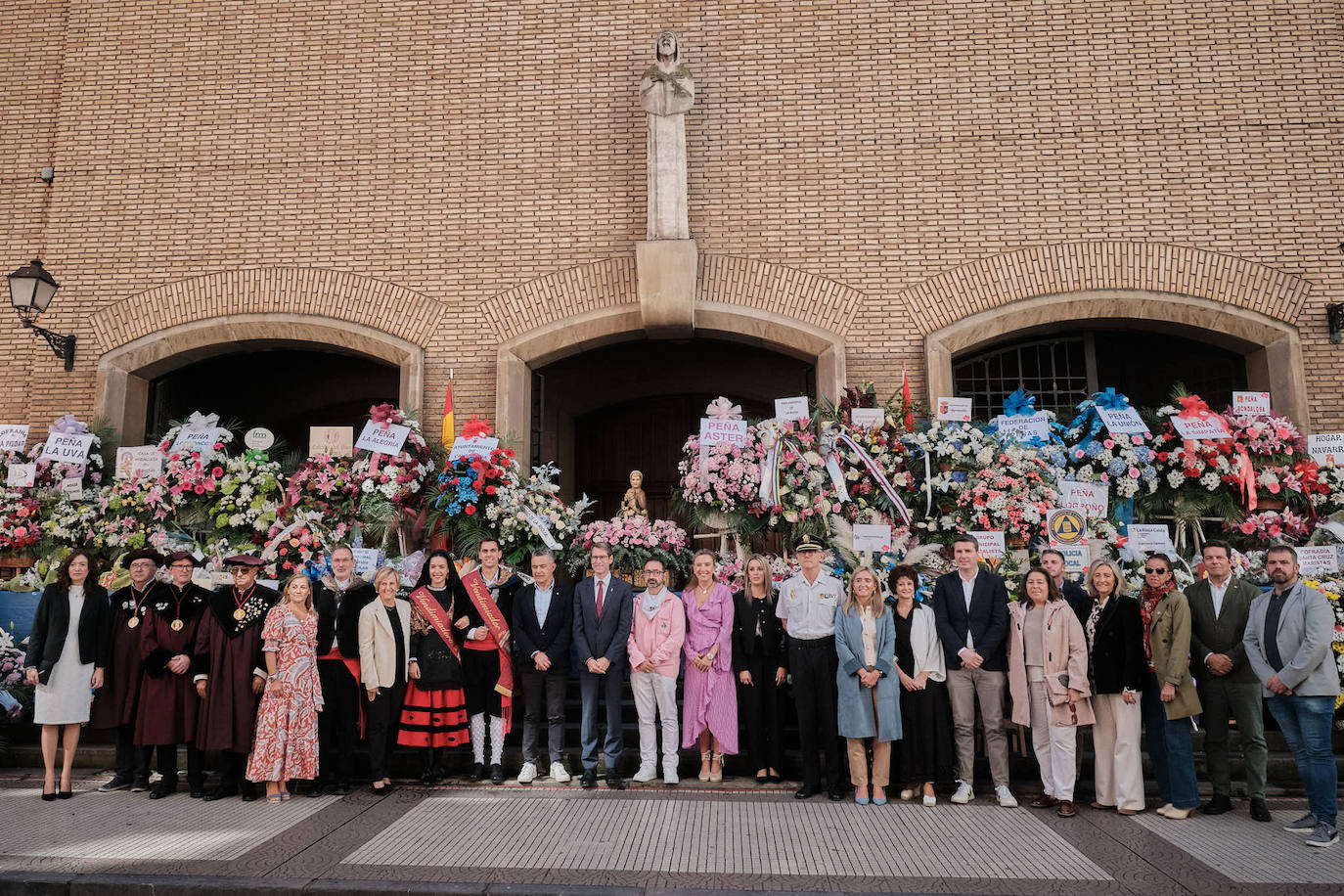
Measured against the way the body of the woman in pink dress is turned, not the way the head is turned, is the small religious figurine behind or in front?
behind

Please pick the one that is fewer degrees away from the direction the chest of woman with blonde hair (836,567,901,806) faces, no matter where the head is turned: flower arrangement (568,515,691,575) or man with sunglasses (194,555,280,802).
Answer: the man with sunglasses

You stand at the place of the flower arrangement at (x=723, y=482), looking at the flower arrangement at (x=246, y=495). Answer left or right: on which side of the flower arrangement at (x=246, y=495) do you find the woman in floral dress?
left

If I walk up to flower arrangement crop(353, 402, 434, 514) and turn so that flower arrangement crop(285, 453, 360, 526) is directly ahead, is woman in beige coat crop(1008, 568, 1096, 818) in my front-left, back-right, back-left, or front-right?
back-left

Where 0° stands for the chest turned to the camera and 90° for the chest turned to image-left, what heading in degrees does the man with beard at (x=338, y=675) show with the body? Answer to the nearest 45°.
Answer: approximately 0°

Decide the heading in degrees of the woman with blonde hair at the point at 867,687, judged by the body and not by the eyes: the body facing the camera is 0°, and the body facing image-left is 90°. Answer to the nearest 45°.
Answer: approximately 0°

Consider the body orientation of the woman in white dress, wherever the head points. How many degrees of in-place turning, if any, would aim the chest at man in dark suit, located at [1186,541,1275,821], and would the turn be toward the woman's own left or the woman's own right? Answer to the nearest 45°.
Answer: approximately 45° to the woman's own left
